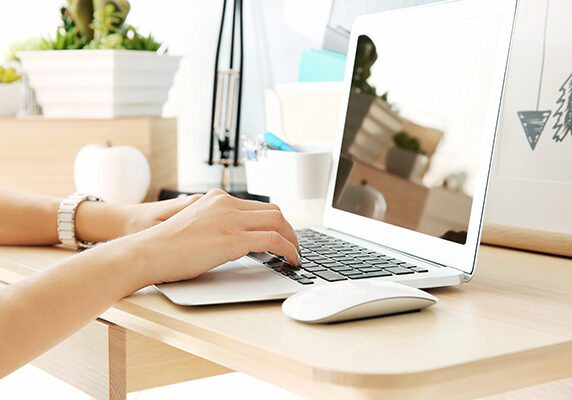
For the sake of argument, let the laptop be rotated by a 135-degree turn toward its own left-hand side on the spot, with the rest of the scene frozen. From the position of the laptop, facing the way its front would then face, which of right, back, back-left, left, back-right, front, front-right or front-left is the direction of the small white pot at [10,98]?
back-left

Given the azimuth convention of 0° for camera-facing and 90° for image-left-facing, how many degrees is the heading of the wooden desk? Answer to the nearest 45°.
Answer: approximately 45°

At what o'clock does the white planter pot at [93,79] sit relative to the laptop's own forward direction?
The white planter pot is roughly at 3 o'clock from the laptop.

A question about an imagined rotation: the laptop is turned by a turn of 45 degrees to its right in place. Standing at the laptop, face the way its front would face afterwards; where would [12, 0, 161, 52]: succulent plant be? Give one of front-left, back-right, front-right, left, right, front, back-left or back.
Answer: front-right

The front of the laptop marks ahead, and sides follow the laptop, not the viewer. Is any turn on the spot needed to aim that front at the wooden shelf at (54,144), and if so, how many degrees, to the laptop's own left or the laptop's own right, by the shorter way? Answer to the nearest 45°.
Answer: approximately 90° to the laptop's own right
